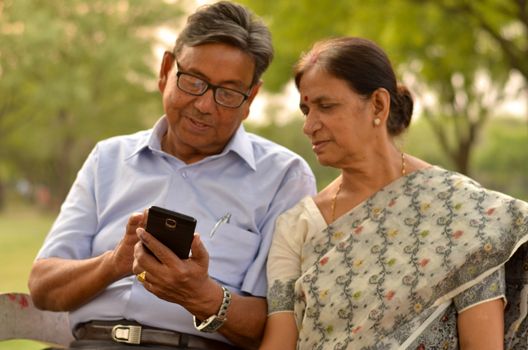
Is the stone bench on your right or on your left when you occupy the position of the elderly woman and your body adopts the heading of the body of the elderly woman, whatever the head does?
on your right

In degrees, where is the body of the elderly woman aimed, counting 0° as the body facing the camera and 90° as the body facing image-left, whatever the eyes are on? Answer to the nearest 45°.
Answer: approximately 45°
